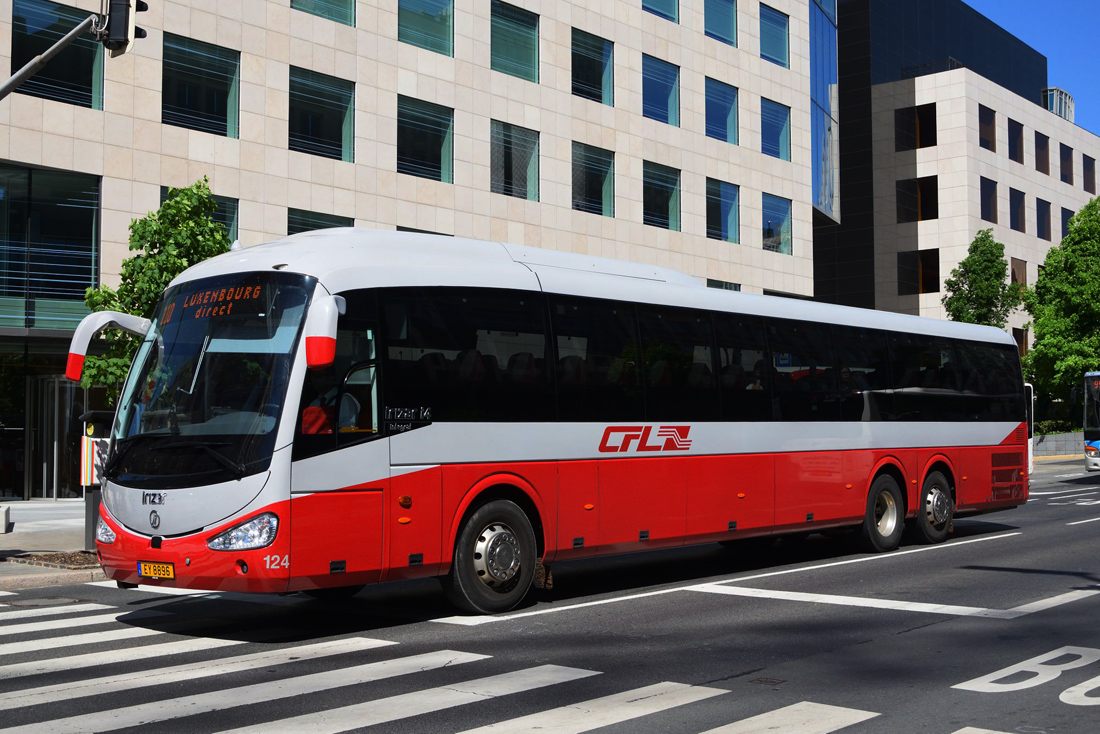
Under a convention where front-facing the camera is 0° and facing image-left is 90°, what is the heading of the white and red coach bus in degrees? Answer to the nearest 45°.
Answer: approximately 45°
